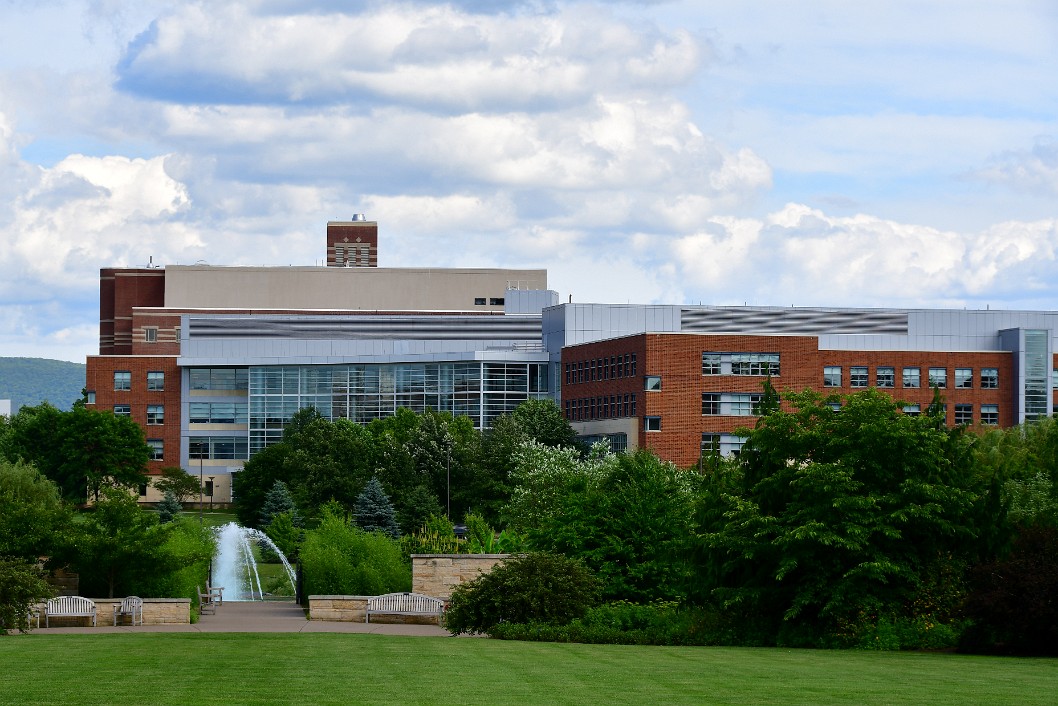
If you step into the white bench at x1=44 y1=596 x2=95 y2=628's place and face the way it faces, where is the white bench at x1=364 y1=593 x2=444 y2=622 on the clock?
the white bench at x1=364 y1=593 x2=444 y2=622 is roughly at 9 o'clock from the white bench at x1=44 y1=596 x2=95 y2=628.

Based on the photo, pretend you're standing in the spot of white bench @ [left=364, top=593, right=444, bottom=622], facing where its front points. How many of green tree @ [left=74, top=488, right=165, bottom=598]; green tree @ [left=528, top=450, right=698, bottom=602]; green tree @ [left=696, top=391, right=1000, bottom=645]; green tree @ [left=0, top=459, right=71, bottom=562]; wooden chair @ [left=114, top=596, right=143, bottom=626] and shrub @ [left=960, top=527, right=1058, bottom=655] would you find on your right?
3

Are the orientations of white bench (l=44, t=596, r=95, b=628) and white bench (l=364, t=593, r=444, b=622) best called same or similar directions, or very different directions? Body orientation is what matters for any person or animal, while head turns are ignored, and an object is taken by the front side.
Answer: same or similar directions

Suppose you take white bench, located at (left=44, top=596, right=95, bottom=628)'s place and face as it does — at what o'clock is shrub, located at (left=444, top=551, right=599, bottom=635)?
The shrub is roughly at 10 o'clock from the white bench.

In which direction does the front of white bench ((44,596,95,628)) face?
toward the camera

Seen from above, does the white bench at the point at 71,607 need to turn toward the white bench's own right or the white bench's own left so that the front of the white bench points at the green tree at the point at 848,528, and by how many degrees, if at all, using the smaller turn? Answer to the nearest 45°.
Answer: approximately 45° to the white bench's own left

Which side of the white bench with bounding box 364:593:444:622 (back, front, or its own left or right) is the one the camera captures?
front

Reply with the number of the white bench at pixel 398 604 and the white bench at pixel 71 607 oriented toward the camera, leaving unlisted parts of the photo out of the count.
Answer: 2

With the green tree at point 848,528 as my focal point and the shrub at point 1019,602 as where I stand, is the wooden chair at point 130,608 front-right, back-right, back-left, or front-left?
front-left

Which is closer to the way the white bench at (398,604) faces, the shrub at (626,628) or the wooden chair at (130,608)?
the shrub

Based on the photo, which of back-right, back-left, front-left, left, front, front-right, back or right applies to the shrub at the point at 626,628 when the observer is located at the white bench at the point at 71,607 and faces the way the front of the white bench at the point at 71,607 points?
front-left

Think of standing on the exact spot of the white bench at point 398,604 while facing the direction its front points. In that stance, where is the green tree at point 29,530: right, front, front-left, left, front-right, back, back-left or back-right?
right
